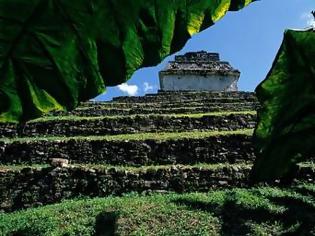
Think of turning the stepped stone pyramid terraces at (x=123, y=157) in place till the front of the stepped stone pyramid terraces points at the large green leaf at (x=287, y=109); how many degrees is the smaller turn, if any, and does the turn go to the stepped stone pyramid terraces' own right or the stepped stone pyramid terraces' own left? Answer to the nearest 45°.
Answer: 0° — it already faces it

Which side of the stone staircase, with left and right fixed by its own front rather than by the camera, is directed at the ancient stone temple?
back

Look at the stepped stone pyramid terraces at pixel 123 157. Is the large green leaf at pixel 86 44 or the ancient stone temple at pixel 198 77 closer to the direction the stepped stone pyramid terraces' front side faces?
the large green leaf

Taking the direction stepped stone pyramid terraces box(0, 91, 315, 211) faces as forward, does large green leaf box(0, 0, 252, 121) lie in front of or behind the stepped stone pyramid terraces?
in front

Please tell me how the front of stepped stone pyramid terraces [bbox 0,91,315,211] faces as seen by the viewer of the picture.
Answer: facing the viewer

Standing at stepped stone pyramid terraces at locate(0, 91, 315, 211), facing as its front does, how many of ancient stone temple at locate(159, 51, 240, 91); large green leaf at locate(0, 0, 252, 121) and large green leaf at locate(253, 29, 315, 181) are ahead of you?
2
